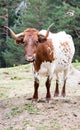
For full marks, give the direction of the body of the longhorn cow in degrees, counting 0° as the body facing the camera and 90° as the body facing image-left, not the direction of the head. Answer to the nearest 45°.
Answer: approximately 45°
